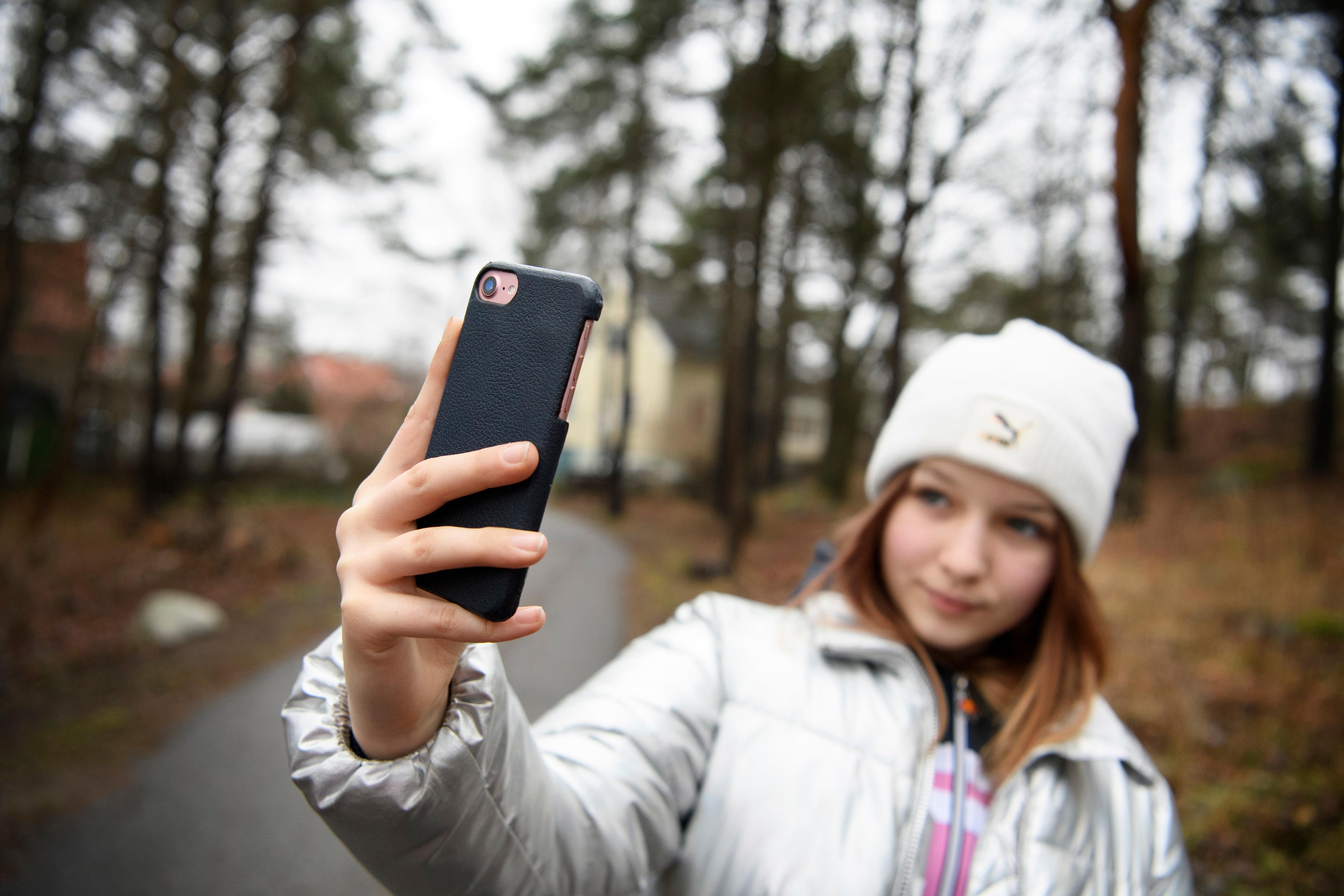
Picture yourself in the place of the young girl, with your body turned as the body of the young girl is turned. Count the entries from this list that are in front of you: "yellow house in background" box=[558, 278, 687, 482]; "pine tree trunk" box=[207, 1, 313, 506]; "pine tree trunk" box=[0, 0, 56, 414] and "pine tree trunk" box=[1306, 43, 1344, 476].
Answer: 0

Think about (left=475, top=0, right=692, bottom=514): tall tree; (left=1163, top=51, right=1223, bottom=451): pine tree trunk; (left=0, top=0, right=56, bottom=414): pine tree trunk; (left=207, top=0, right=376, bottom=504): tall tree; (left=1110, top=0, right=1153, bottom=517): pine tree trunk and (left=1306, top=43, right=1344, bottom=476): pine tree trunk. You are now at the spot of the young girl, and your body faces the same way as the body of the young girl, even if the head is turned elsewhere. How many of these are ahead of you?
0

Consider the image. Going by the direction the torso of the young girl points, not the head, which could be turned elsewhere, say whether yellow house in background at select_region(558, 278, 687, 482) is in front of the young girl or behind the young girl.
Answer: behind

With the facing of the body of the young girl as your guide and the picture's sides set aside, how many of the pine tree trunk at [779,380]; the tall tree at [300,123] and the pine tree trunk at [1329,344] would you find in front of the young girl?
0

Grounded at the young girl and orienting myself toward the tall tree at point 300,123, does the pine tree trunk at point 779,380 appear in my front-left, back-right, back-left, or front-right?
front-right

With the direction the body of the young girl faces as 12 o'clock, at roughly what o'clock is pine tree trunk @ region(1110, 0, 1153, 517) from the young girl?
The pine tree trunk is roughly at 7 o'clock from the young girl.

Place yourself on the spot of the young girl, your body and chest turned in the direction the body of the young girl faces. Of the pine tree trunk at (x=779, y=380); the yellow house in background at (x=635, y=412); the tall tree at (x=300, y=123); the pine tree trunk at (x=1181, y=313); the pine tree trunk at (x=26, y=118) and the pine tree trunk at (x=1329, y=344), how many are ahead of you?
0

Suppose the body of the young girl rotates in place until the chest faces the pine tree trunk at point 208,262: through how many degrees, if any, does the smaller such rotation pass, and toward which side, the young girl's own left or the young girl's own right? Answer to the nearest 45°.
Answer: approximately 135° to the young girl's own right

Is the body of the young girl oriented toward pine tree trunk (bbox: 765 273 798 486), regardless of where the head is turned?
no

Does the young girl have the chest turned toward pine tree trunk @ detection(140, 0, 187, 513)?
no

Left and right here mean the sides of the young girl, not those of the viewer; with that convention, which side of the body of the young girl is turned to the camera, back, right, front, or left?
front

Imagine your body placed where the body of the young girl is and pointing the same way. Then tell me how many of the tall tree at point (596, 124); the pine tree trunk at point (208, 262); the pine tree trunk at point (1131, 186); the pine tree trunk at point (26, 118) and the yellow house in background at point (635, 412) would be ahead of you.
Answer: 0

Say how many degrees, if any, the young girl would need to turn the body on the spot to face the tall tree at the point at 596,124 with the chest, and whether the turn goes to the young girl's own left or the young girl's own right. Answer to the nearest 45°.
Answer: approximately 180°

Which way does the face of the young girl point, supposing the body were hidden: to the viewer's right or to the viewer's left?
to the viewer's left

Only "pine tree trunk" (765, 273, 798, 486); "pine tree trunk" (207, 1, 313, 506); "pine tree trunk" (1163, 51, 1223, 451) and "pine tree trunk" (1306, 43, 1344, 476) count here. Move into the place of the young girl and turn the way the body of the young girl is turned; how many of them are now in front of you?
0

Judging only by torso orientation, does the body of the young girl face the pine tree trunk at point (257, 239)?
no

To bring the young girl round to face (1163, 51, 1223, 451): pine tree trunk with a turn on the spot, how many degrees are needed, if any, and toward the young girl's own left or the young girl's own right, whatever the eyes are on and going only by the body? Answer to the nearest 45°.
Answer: approximately 135° to the young girl's own left
